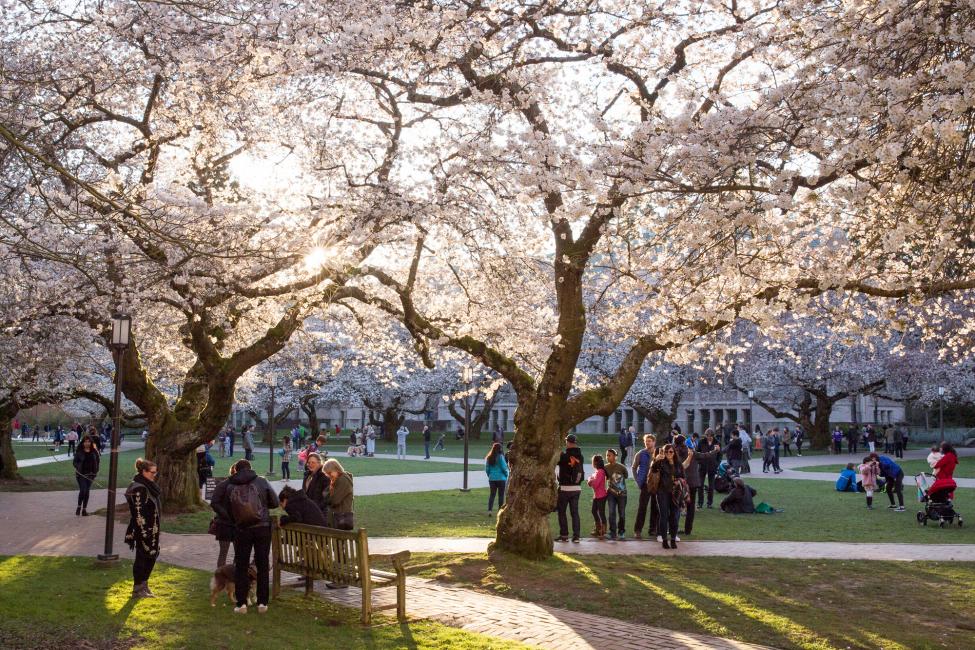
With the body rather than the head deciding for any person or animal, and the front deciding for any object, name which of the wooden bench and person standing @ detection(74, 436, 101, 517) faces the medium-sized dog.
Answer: the person standing

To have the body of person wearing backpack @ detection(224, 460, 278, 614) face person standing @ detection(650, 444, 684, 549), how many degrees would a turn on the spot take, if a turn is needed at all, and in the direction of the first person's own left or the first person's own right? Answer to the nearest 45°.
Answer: approximately 45° to the first person's own right

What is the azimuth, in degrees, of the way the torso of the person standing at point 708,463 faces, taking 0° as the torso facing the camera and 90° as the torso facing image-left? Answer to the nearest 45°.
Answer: approximately 0°

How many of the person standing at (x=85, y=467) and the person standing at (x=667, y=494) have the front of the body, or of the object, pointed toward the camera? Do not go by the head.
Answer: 2

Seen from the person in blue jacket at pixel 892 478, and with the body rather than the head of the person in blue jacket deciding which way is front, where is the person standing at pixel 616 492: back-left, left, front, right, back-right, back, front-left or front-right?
front-left
